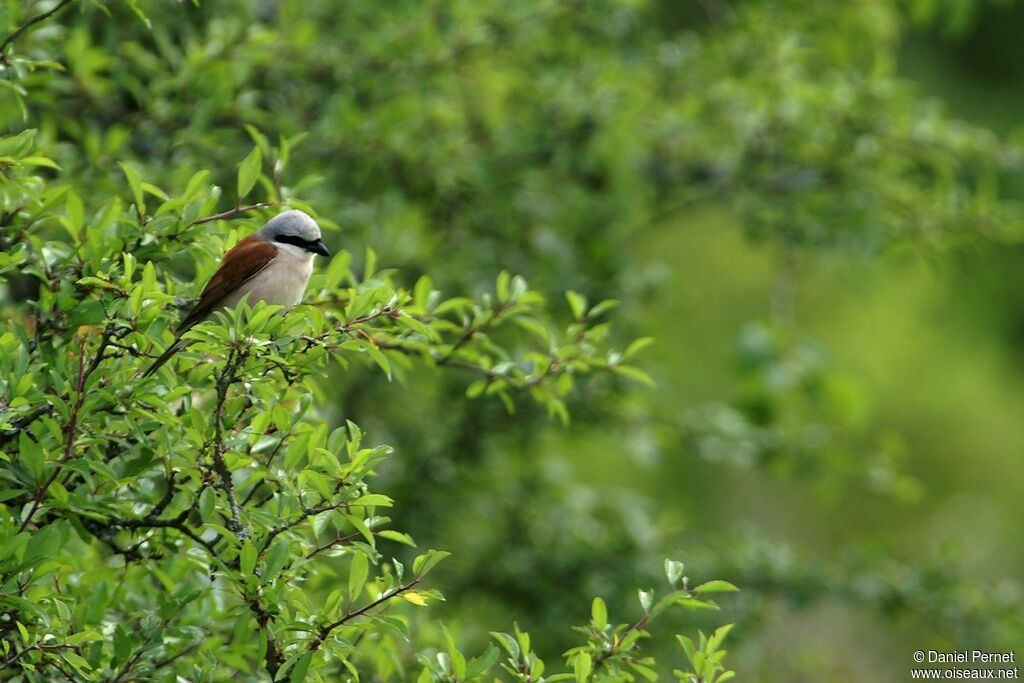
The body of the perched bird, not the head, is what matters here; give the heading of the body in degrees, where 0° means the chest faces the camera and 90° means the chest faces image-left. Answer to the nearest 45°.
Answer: approximately 270°
